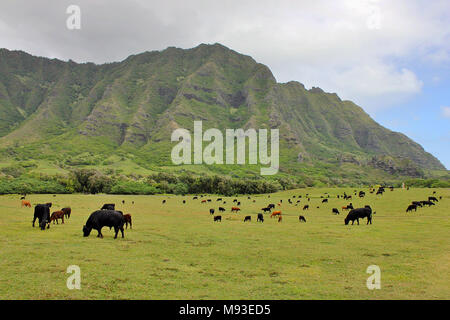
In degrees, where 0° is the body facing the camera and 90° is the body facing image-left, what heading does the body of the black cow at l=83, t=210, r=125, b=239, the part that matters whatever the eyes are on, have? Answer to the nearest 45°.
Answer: approximately 90°
